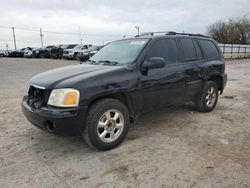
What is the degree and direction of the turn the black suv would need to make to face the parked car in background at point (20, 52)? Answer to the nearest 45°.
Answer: approximately 90° to its right

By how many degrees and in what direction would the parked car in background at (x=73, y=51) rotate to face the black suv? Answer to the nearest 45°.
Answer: approximately 45° to its left

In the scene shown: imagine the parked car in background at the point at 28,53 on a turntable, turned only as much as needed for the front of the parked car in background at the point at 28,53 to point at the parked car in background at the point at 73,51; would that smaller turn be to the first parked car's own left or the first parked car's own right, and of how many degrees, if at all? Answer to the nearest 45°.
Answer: approximately 90° to the first parked car's own left

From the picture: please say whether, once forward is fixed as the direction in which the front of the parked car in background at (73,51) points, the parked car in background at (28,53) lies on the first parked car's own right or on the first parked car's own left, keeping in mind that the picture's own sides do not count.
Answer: on the first parked car's own right

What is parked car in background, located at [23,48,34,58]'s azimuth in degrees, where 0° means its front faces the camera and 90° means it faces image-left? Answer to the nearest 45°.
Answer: approximately 45°

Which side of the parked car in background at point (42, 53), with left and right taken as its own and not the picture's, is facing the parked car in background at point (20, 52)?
right

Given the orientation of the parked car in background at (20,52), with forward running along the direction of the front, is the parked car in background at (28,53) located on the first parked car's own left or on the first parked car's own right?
on the first parked car's own left

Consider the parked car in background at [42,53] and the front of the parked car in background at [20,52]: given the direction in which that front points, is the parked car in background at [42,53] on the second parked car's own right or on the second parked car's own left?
on the second parked car's own left

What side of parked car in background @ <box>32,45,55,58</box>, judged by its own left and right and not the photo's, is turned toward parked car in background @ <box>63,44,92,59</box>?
left

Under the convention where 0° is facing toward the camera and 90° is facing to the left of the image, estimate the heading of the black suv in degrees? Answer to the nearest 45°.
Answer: approximately 45°

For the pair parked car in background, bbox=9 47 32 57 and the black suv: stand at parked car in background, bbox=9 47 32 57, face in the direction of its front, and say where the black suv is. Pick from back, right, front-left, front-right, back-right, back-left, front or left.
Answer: front-left

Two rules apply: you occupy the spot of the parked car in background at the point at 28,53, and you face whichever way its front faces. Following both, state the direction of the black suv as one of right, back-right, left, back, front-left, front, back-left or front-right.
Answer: front-left
